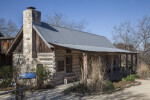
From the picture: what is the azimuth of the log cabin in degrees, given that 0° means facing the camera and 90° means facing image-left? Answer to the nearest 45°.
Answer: approximately 315°

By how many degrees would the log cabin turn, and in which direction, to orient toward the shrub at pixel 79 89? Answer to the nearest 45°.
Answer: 0° — it already faces it

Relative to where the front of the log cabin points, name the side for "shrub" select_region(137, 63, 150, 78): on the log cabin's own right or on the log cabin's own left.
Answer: on the log cabin's own left
